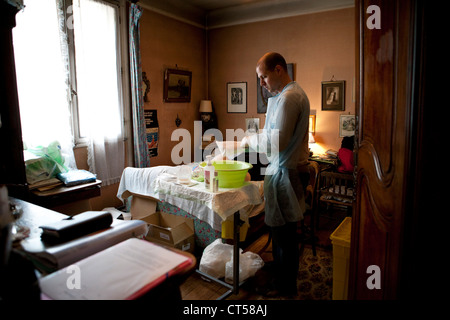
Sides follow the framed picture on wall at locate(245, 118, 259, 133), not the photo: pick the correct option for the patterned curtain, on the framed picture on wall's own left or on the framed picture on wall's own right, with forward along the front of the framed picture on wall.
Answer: on the framed picture on wall's own right

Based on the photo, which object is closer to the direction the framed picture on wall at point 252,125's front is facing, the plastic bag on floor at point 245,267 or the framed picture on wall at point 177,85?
the plastic bag on floor

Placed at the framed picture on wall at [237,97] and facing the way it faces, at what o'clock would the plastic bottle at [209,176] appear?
The plastic bottle is roughly at 12 o'clock from the framed picture on wall.

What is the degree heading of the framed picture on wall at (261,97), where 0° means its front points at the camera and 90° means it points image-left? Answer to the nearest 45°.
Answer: approximately 0°

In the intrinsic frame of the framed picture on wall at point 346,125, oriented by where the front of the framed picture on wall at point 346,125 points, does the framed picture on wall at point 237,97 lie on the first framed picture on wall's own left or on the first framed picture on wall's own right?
on the first framed picture on wall's own right

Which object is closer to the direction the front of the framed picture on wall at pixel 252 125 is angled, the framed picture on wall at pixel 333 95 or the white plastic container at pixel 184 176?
the white plastic container

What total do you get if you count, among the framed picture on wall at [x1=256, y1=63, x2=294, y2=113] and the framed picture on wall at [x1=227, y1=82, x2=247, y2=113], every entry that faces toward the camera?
2

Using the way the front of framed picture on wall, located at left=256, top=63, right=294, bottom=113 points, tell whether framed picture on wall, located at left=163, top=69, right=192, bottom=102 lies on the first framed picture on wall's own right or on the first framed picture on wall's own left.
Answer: on the first framed picture on wall's own right

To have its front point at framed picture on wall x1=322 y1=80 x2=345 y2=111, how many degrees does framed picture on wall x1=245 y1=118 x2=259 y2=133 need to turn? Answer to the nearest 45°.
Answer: approximately 45° to its left
